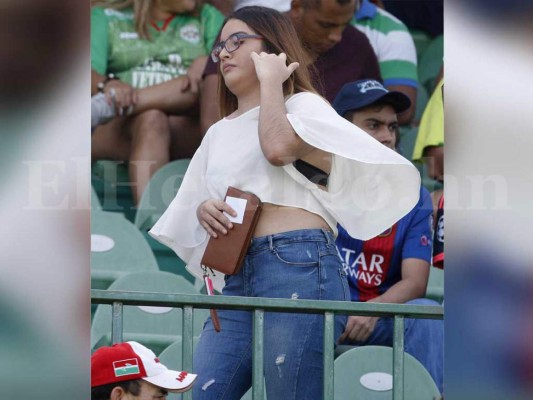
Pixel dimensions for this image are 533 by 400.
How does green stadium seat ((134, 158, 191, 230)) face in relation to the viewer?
toward the camera

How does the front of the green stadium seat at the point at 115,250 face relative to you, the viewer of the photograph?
facing the viewer

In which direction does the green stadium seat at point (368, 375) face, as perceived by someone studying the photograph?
facing the viewer

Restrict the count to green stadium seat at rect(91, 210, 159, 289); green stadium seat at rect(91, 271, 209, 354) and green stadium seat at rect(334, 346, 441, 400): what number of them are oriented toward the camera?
3

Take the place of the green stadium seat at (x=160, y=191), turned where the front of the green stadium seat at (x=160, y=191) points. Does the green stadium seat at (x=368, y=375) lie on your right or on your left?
on your left

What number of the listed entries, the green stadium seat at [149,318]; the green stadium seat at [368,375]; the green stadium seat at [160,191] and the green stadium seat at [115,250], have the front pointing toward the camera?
4

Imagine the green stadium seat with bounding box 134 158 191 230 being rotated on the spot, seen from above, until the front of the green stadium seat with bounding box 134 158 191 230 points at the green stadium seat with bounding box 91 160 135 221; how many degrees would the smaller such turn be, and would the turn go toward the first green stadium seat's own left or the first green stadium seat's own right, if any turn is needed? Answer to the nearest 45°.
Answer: approximately 135° to the first green stadium seat's own right

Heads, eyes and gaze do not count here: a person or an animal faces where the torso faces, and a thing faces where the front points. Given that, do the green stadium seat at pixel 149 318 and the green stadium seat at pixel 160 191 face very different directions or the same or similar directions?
same or similar directions

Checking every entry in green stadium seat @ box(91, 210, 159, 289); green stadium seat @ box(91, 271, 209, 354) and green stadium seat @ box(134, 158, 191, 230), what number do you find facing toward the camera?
3

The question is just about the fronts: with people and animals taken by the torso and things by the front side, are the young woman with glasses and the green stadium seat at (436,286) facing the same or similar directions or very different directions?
same or similar directions

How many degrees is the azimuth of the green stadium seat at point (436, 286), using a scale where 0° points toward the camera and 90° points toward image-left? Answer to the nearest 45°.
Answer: approximately 45°

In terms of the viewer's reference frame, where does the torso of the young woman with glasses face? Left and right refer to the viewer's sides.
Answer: facing the viewer and to the left of the viewer
